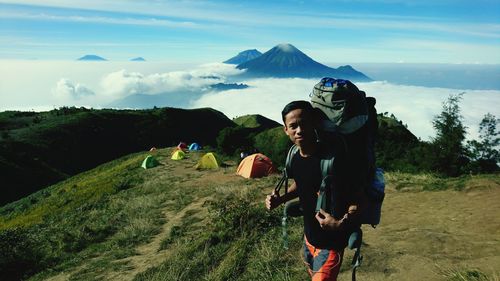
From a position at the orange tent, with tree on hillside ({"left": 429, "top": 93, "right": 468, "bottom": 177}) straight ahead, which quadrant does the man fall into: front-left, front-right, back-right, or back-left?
back-right

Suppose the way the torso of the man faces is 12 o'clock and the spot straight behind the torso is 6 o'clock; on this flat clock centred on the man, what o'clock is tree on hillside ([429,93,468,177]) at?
The tree on hillside is roughly at 5 o'clock from the man.

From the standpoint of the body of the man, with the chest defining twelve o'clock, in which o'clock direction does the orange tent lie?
The orange tent is roughly at 4 o'clock from the man.

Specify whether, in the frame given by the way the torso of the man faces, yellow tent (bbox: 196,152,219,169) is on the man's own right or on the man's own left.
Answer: on the man's own right

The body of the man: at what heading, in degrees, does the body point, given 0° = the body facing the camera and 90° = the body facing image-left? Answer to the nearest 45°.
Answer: approximately 45°
